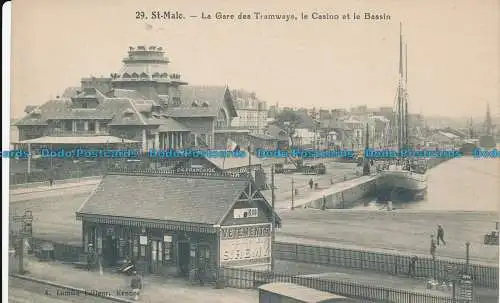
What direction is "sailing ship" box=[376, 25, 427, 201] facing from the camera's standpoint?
away from the camera

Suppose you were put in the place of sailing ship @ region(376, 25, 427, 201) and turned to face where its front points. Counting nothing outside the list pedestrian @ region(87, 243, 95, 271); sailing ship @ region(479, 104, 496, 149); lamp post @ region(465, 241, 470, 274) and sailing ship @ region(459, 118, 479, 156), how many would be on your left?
1
